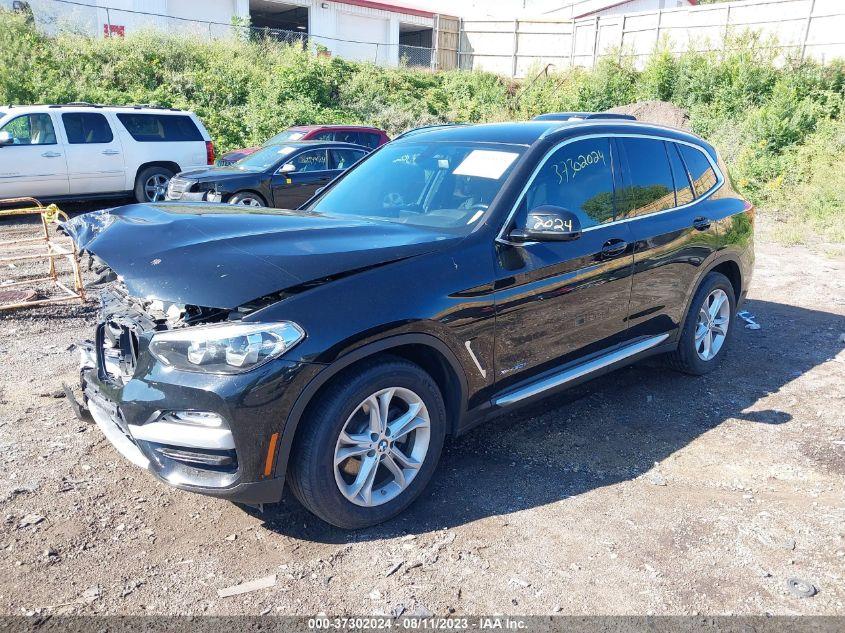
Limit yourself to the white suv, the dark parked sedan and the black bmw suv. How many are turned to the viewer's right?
0

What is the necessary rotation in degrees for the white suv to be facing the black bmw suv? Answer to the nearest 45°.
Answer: approximately 90° to its left

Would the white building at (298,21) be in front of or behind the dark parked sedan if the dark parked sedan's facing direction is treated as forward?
behind

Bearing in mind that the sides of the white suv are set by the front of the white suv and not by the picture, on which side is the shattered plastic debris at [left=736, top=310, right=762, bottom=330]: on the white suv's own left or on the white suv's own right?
on the white suv's own left

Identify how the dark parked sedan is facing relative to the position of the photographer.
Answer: facing the viewer and to the left of the viewer

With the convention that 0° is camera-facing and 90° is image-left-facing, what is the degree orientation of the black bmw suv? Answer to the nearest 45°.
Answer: approximately 45°

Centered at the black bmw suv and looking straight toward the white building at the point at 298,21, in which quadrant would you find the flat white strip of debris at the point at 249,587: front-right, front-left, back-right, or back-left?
back-left

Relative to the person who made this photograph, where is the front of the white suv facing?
facing to the left of the viewer

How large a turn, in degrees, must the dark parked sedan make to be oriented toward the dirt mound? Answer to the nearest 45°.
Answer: approximately 180°

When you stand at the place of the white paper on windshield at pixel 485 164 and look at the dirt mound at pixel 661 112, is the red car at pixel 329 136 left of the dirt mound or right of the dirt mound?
left

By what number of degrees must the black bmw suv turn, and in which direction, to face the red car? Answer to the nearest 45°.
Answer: approximately 135° to its right
